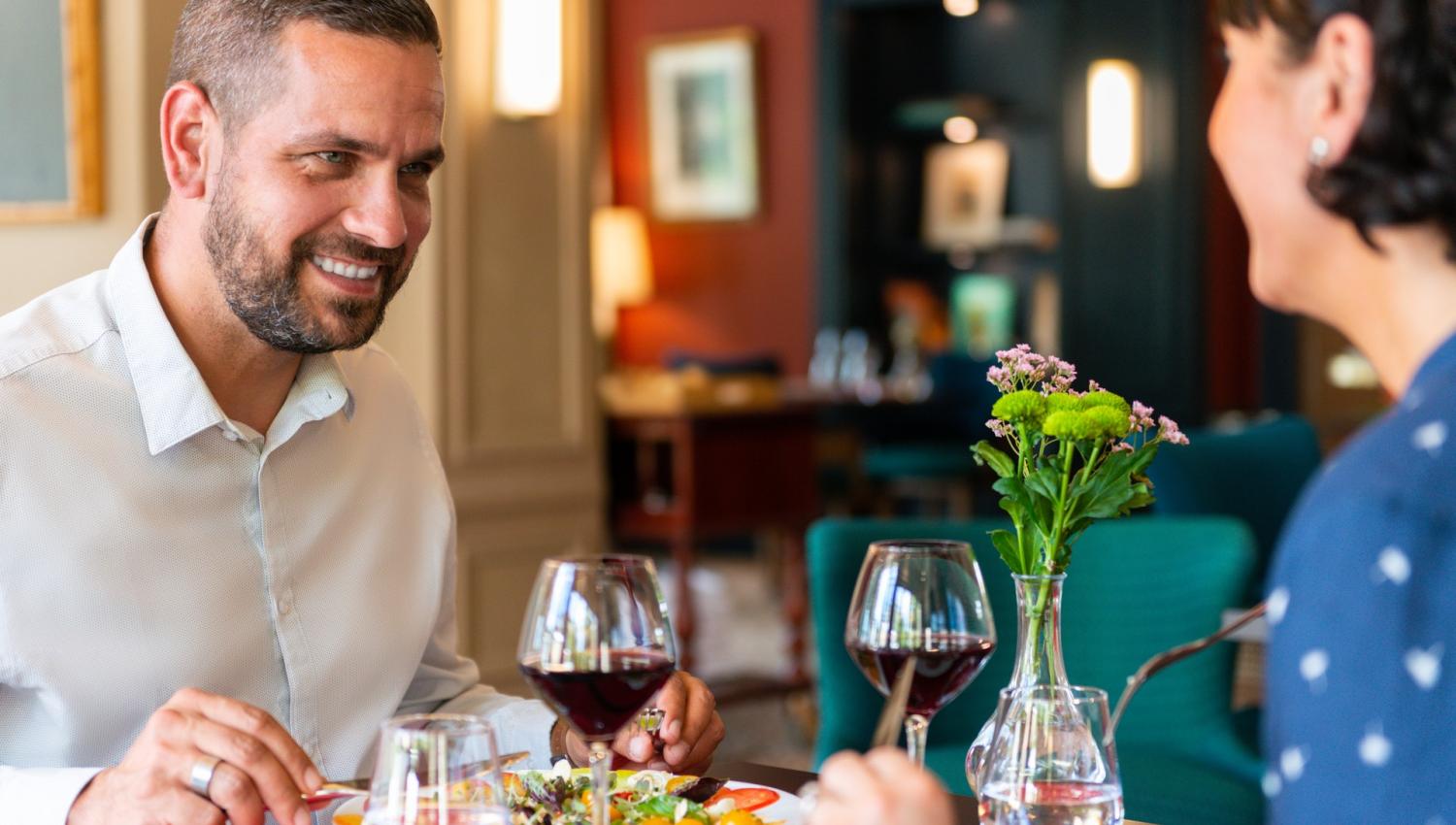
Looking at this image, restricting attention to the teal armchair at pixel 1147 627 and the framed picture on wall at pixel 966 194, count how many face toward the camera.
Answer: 2

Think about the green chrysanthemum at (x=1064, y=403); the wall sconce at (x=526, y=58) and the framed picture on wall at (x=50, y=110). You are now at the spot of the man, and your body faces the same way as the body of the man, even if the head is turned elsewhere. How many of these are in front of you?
1

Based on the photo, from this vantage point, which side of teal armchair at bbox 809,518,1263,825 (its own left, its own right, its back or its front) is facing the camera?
front

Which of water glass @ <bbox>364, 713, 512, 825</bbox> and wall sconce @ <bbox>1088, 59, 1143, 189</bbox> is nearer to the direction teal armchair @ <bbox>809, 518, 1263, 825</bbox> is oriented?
the water glass

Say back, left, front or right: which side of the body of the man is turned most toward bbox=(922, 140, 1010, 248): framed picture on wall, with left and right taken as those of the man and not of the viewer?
left

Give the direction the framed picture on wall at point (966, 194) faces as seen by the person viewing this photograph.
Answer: facing the viewer

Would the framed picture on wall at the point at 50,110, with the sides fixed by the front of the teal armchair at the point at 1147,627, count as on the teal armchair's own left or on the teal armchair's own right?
on the teal armchair's own right

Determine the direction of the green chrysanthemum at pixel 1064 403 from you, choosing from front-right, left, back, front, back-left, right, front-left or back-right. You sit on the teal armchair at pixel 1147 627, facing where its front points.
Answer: front

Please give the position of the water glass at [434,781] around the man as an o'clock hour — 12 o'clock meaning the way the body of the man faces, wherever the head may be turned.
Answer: The water glass is roughly at 1 o'clock from the man.

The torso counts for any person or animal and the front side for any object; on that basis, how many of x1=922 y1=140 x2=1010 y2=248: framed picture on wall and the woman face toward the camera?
1

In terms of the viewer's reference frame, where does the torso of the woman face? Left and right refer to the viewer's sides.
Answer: facing away from the viewer and to the left of the viewer

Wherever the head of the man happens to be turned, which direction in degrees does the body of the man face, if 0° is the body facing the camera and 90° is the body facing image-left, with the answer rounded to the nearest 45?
approximately 315°

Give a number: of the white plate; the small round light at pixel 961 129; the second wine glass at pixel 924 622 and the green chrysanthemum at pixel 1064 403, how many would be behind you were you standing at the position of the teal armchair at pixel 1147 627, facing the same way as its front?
1
